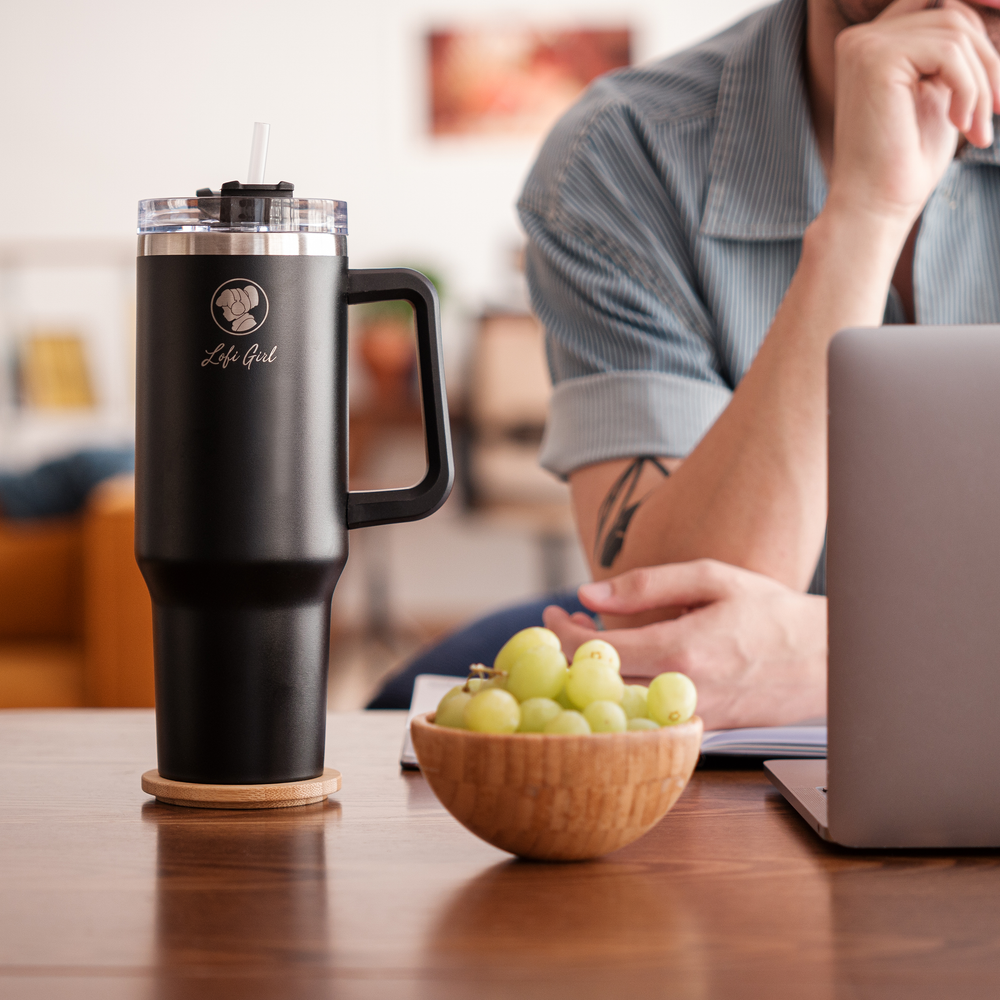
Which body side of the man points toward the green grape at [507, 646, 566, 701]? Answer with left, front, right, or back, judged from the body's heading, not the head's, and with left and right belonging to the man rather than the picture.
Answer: front

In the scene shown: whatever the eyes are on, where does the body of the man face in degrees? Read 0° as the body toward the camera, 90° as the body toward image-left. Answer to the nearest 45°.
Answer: approximately 0°

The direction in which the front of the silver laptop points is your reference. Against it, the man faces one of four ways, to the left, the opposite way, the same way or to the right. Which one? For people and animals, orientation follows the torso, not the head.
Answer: the opposite way

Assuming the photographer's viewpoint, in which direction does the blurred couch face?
facing the viewer

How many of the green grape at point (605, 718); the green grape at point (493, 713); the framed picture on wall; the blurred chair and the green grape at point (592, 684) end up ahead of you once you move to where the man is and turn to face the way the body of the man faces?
3

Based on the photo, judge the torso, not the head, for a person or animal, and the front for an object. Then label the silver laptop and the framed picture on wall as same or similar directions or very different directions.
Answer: very different directions

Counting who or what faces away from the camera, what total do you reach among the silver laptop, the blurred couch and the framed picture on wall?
1

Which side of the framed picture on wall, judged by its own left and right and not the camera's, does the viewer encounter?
front

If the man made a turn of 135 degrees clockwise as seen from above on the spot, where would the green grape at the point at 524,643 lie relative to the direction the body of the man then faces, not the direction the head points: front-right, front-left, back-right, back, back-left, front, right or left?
back-left

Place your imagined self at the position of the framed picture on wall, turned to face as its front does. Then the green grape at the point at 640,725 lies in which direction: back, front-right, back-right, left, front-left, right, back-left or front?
front

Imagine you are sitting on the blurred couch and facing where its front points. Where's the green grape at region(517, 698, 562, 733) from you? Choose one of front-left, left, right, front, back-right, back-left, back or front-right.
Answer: front

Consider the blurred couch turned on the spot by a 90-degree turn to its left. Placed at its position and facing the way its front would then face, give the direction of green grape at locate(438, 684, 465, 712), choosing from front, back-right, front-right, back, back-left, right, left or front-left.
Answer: right

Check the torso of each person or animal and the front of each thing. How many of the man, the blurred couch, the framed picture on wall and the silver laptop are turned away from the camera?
1

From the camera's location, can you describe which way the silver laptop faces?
facing away from the viewer

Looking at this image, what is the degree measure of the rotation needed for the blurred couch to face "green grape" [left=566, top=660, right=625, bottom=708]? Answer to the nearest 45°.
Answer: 0° — it already faces it
